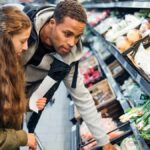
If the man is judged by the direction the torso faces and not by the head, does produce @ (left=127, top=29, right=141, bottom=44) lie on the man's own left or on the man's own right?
on the man's own left

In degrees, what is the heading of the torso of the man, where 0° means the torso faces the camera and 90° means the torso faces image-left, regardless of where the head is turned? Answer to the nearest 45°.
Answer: approximately 315°

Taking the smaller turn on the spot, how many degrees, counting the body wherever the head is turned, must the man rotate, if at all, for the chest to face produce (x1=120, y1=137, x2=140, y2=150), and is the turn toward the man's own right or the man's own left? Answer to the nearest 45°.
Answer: approximately 45° to the man's own left

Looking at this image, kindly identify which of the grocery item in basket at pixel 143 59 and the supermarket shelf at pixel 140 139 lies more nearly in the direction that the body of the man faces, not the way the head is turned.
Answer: the supermarket shelf

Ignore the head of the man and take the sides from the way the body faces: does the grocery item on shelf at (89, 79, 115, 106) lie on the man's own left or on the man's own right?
on the man's own left

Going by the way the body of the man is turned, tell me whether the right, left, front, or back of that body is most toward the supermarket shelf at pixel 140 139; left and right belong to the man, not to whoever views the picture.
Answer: front
